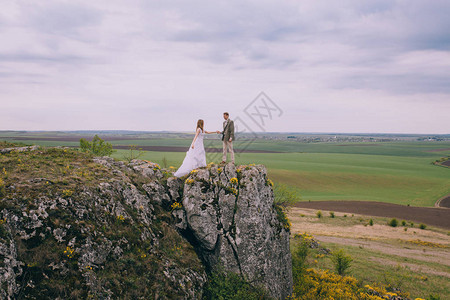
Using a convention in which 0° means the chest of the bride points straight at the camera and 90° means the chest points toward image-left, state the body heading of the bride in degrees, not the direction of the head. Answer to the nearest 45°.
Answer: approximately 270°
